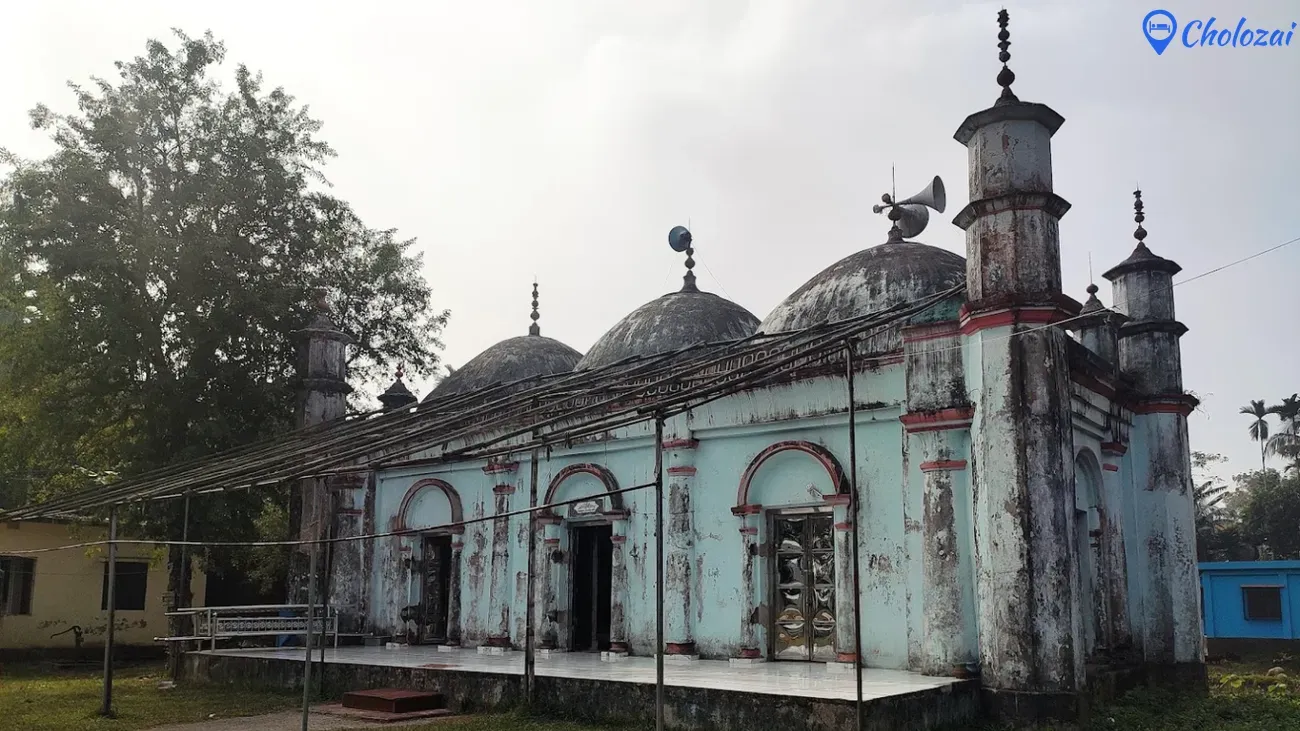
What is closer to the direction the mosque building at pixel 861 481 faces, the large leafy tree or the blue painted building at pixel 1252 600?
the large leafy tree

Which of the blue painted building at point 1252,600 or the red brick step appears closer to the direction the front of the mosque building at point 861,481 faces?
the red brick step

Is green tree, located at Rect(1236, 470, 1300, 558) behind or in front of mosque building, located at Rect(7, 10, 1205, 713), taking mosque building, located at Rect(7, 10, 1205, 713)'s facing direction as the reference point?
behind

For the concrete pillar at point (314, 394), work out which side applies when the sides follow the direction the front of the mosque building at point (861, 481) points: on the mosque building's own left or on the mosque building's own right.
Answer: on the mosque building's own right

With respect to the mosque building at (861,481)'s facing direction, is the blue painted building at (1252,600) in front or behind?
behind

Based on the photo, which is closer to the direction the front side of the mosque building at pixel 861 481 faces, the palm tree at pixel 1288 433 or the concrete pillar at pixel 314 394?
the concrete pillar

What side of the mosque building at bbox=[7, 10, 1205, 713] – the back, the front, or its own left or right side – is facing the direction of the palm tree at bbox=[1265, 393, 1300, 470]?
back

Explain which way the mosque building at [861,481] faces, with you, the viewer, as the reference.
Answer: facing the viewer and to the left of the viewer
